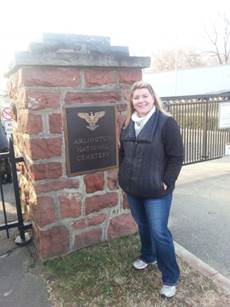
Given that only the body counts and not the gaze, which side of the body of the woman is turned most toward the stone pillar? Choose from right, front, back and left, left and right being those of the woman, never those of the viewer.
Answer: right

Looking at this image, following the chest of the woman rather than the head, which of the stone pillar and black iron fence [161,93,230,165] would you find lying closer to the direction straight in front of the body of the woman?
the stone pillar

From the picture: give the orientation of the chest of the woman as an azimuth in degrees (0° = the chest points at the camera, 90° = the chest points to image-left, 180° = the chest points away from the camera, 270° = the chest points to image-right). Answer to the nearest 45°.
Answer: approximately 45°

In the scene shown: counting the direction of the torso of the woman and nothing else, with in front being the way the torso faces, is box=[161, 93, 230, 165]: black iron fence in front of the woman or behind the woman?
behind
